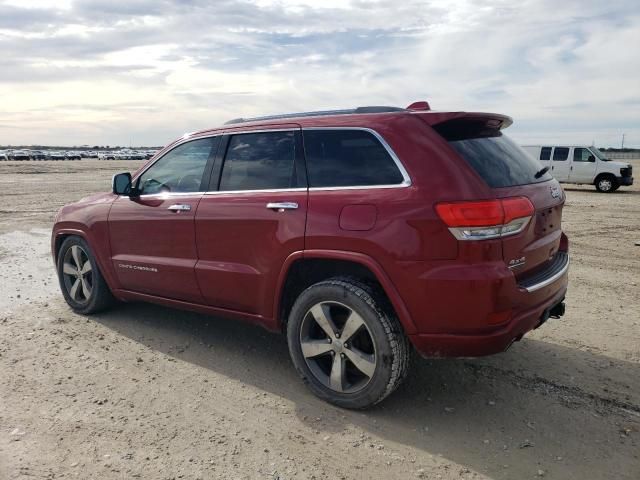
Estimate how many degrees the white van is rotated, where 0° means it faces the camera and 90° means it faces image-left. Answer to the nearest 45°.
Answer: approximately 270°

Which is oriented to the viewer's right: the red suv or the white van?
the white van

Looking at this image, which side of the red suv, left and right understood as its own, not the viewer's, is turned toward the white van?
right

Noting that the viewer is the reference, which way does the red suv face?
facing away from the viewer and to the left of the viewer

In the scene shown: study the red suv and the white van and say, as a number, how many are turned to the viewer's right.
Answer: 1

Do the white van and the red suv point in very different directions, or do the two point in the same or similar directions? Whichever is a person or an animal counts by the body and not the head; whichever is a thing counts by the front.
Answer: very different directions
